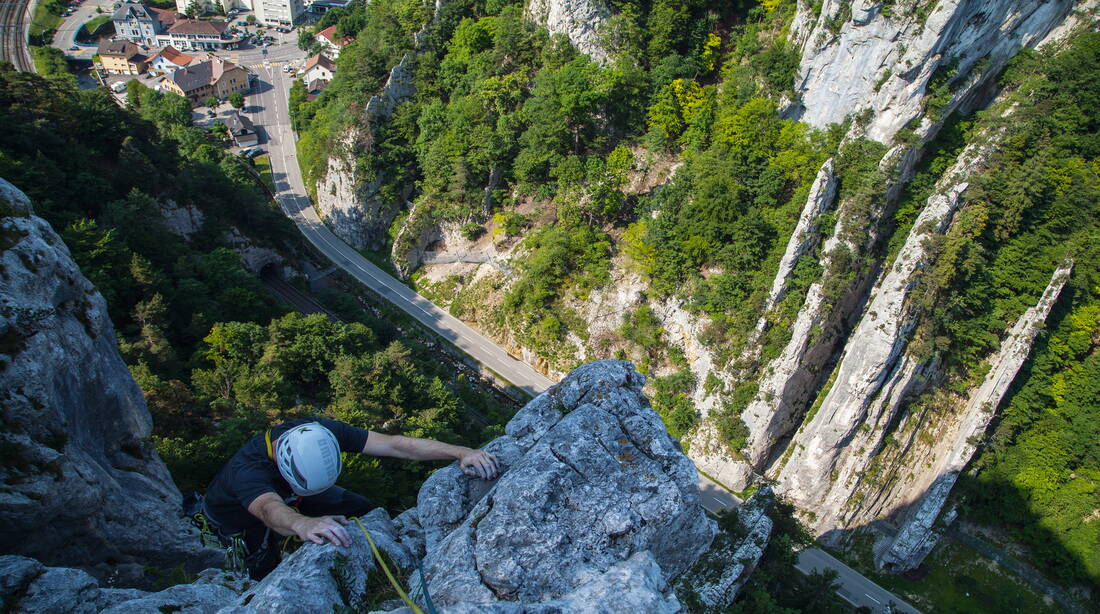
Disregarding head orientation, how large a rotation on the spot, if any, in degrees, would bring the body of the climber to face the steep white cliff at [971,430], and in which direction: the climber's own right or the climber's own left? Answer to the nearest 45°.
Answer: approximately 90° to the climber's own left

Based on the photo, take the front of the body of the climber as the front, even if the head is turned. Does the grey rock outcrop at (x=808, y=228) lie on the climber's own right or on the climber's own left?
on the climber's own left

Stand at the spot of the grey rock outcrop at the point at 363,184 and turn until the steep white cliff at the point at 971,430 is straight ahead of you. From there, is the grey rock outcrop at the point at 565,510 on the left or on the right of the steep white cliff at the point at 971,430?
right

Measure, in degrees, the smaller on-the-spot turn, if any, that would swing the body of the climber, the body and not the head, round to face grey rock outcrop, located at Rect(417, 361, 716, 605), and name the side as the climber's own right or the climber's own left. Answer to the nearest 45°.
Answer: approximately 45° to the climber's own left

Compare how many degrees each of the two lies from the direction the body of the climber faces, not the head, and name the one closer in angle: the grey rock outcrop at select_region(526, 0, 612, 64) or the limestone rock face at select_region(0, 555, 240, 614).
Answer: the limestone rock face

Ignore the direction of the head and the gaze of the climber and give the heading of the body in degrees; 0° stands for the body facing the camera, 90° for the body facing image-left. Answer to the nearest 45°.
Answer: approximately 315°
